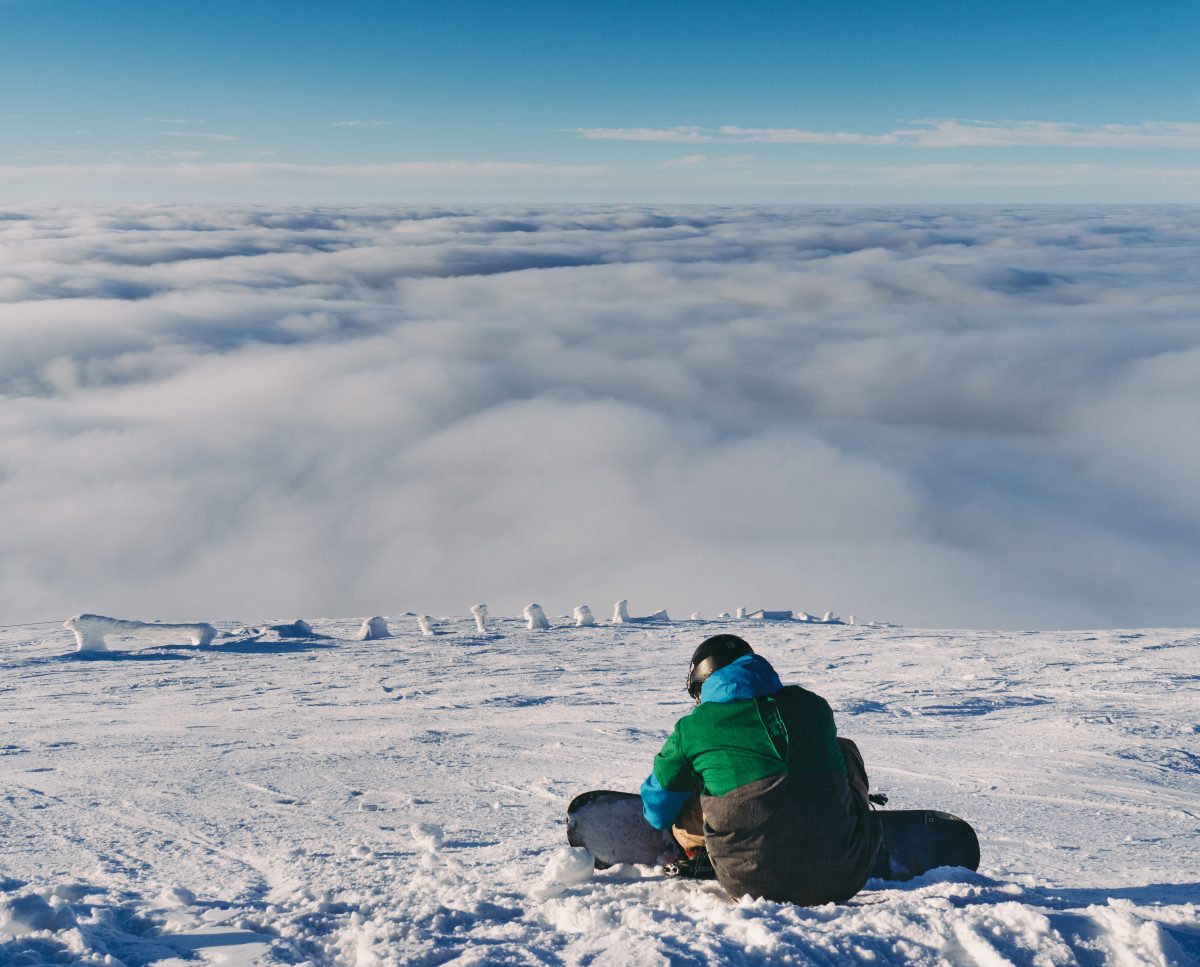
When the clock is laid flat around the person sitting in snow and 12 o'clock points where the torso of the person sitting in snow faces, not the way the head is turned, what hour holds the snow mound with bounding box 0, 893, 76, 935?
The snow mound is roughly at 10 o'clock from the person sitting in snow.

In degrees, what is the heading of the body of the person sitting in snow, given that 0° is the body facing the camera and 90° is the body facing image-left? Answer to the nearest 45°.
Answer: approximately 135°

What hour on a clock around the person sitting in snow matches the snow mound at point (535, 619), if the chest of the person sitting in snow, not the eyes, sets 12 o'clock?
The snow mound is roughly at 1 o'clock from the person sitting in snow.
